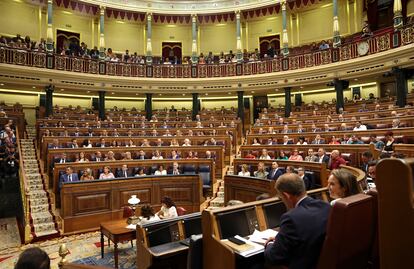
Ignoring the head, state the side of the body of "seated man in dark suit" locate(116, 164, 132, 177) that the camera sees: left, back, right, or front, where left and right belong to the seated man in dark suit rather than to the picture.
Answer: front

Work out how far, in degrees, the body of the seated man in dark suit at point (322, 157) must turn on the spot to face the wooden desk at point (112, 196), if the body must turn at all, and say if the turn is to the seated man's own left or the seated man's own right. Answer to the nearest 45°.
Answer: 0° — they already face it

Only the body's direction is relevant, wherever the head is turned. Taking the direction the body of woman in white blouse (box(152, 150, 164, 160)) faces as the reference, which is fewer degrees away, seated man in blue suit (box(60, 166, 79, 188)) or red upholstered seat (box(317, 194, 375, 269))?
the red upholstered seat

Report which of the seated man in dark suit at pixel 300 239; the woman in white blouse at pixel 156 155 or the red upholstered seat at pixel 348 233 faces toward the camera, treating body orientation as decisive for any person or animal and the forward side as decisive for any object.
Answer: the woman in white blouse

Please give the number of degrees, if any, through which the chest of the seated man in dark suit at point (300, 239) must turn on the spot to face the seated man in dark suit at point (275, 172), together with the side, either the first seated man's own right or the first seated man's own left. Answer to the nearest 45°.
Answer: approximately 45° to the first seated man's own right

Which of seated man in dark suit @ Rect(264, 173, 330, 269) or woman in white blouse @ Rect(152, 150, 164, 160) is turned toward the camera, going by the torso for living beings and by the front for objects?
the woman in white blouse

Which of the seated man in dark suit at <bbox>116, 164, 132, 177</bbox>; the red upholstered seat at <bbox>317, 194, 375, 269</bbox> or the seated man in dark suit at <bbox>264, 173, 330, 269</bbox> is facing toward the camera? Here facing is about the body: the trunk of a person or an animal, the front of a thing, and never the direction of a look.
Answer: the seated man in dark suit at <bbox>116, 164, 132, 177</bbox>

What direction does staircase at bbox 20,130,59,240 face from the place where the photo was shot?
facing the viewer

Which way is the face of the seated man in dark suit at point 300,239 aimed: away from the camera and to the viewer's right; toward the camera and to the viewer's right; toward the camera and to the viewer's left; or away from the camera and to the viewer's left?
away from the camera and to the viewer's left

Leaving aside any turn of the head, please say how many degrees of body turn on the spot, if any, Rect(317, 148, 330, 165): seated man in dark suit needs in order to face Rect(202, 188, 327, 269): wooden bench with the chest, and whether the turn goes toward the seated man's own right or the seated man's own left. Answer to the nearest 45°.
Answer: approximately 45° to the seated man's own left

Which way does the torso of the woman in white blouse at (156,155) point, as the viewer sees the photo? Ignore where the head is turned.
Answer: toward the camera

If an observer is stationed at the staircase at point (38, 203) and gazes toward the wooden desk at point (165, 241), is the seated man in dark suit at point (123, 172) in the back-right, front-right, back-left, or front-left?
front-left

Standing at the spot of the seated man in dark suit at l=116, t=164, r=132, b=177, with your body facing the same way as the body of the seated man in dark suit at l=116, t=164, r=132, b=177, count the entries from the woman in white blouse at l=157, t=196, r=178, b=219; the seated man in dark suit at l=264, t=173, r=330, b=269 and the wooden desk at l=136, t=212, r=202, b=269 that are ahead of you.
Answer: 3

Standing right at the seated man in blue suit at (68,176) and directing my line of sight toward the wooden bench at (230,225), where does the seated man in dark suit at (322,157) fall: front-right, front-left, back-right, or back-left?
front-left
